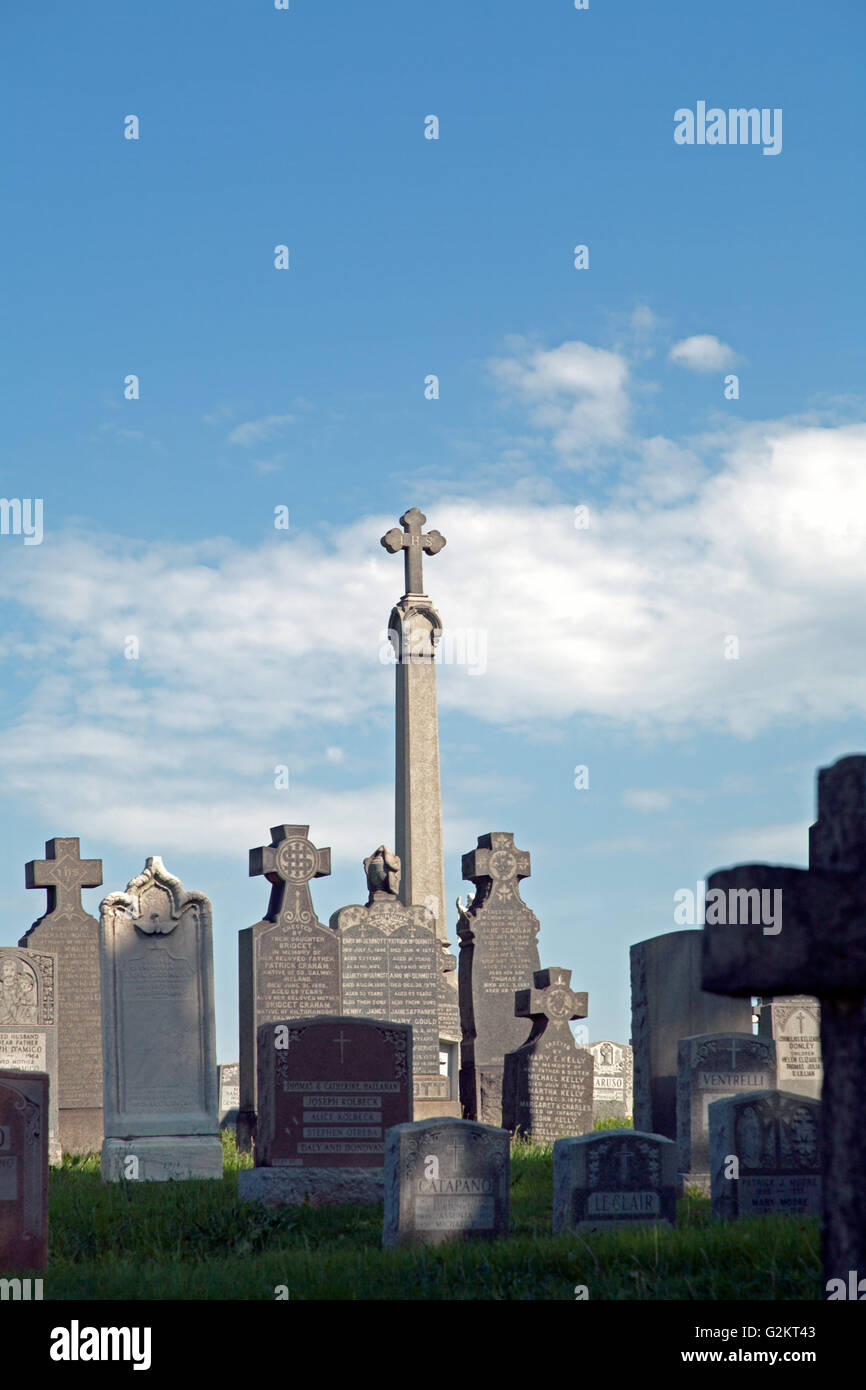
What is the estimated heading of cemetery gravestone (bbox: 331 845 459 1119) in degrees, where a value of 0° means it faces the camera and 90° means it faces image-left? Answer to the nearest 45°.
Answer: approximately 0°

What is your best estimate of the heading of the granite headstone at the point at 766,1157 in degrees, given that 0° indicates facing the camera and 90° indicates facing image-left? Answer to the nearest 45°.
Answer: approximately 0°

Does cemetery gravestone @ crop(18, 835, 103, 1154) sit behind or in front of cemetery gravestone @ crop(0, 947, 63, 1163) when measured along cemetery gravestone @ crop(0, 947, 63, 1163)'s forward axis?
behind

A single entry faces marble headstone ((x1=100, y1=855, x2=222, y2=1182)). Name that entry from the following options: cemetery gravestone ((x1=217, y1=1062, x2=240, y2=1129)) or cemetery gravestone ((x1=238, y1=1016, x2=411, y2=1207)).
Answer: cemetery gravestone ((x1=217, y1=1062, x2=240, y2=1129))

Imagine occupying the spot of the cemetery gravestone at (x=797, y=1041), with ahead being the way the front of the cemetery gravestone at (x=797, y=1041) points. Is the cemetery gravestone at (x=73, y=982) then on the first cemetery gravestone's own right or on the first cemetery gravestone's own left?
on the first cemetery gravestone's own right

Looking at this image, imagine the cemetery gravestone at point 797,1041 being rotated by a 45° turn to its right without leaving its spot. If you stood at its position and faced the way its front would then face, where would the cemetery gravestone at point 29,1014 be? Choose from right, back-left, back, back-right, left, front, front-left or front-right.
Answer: front-right

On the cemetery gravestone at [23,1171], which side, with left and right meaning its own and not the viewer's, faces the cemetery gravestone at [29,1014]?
back
